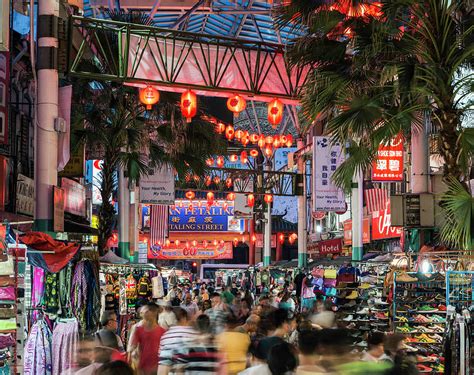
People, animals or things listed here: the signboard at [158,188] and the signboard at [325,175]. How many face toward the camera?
2

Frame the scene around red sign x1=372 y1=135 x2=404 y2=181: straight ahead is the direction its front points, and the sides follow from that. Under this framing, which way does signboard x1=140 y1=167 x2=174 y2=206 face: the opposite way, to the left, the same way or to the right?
the same way

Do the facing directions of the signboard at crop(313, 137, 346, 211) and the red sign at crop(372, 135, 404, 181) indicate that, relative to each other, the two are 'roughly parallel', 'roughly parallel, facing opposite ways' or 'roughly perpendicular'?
roughly parallel

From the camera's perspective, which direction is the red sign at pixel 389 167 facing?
toward the camera

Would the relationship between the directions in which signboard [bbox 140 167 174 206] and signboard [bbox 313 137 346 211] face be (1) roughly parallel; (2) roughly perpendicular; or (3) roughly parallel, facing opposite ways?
roughly parallel

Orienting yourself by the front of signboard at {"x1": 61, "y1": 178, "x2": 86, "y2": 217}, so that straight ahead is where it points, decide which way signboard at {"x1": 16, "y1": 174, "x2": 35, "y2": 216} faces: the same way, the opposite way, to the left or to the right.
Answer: the same way

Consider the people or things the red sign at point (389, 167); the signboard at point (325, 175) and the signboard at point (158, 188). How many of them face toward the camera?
3

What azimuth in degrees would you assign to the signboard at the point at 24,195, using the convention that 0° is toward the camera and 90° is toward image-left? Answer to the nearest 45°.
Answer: approximately 315°

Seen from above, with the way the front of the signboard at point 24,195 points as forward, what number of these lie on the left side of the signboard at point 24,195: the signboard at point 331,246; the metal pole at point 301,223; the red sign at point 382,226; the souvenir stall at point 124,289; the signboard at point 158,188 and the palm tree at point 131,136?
6

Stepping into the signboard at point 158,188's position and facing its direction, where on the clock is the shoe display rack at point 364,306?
The shoe display rack is roughly at 11 o'clock from the signboard.

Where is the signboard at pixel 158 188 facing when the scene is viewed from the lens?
facing the viewer
